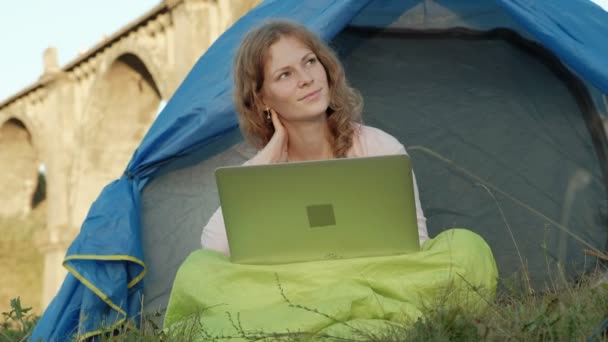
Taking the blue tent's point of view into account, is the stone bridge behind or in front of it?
behind

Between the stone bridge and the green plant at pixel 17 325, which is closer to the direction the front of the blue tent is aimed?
the green plant

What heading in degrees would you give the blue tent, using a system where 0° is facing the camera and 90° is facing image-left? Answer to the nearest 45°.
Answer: approximately 0°

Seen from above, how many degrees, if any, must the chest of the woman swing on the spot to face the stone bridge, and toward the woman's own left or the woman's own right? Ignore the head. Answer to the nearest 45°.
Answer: approximately 180°

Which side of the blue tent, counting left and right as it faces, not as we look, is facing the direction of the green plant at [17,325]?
right

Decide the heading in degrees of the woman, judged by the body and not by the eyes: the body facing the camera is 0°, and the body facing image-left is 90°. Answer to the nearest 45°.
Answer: approximately 0°

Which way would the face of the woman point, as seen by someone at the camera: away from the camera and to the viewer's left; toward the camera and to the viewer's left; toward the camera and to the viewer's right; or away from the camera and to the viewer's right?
toward the camera and to the viewer's right
